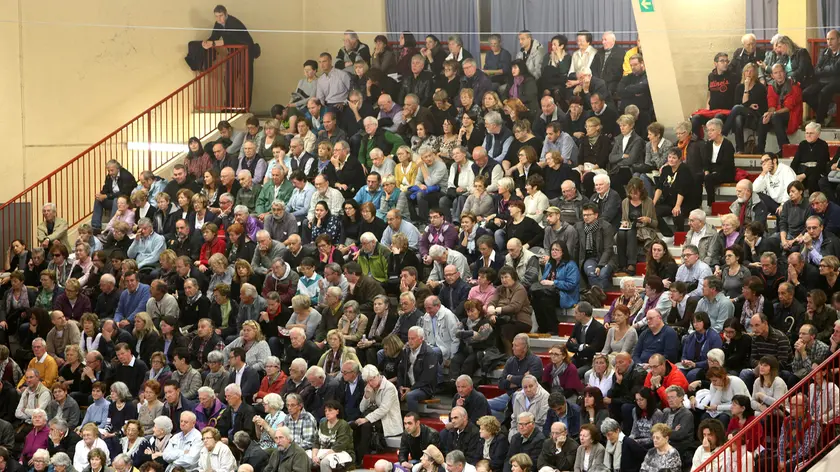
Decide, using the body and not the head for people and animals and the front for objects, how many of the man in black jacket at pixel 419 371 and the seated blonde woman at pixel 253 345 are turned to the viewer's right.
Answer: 0

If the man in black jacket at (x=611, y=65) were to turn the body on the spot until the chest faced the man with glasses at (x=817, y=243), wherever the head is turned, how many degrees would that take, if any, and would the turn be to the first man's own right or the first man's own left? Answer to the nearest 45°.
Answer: approximately 45° to the first man's own left

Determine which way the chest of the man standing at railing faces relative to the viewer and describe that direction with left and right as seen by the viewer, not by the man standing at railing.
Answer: facing the viewer and to the left of the viewer

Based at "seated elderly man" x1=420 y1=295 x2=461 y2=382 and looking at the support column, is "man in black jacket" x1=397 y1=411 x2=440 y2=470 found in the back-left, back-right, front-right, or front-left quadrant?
back-right

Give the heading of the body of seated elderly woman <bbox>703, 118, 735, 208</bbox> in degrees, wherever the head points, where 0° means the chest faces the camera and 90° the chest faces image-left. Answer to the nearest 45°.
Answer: approximately 45°
